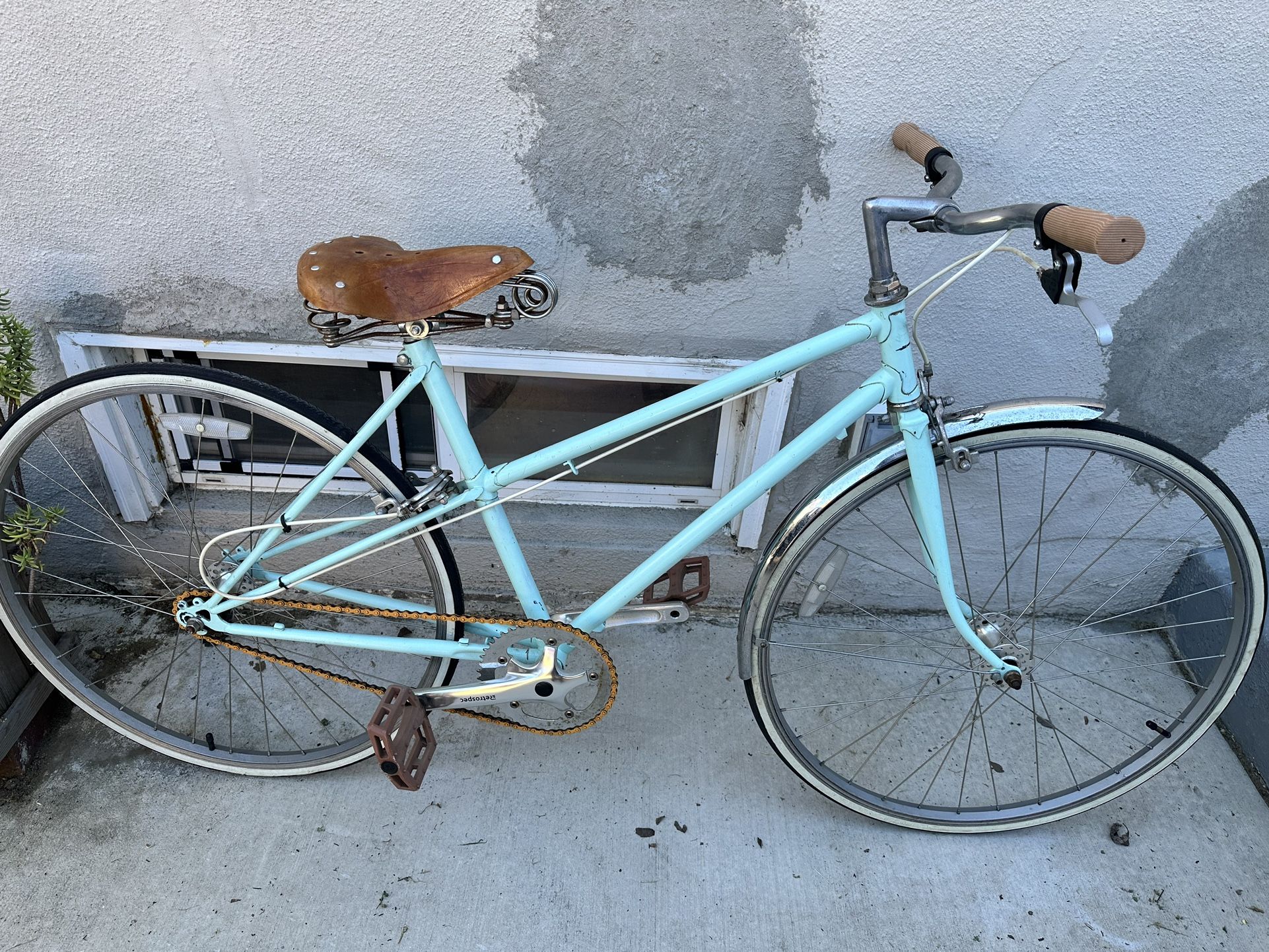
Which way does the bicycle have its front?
to the viewer's right
